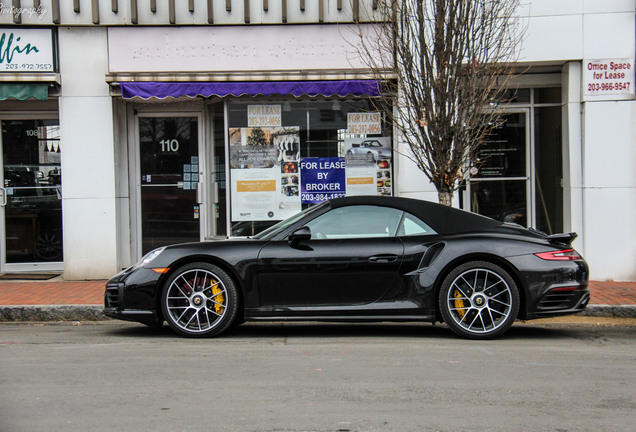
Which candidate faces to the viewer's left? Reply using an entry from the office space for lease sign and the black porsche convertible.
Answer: the black porsche convertible

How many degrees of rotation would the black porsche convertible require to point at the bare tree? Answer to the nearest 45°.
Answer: approximately 135° to its right

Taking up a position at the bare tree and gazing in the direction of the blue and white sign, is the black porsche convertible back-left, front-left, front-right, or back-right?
back-left

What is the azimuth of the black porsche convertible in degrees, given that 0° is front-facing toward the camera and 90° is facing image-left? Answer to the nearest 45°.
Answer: approximately 90°

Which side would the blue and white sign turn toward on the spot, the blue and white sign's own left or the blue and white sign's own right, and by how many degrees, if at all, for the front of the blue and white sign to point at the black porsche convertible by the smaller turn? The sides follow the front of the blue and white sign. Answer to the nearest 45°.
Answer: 0° — it already faces it

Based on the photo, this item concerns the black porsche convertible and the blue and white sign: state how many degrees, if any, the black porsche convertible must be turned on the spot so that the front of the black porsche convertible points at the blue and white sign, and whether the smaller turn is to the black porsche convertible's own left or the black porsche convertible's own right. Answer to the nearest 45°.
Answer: approximately 90° to the black porsche convertible's own right

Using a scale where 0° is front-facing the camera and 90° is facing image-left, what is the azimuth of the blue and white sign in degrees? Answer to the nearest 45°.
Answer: approximately 0°

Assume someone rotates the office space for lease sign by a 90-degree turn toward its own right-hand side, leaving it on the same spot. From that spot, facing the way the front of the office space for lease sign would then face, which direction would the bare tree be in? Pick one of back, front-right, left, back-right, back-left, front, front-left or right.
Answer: front-left

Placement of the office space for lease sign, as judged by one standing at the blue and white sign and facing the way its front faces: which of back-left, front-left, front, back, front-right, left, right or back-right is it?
left

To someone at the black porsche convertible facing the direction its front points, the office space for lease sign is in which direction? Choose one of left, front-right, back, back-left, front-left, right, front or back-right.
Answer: back-right

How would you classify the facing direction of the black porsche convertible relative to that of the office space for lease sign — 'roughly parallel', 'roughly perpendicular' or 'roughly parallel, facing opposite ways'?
roughly perpendicular

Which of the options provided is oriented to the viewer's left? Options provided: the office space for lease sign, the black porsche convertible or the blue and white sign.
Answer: the black porsche convertible

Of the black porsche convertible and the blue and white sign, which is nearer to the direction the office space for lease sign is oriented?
the black porsche convertible
